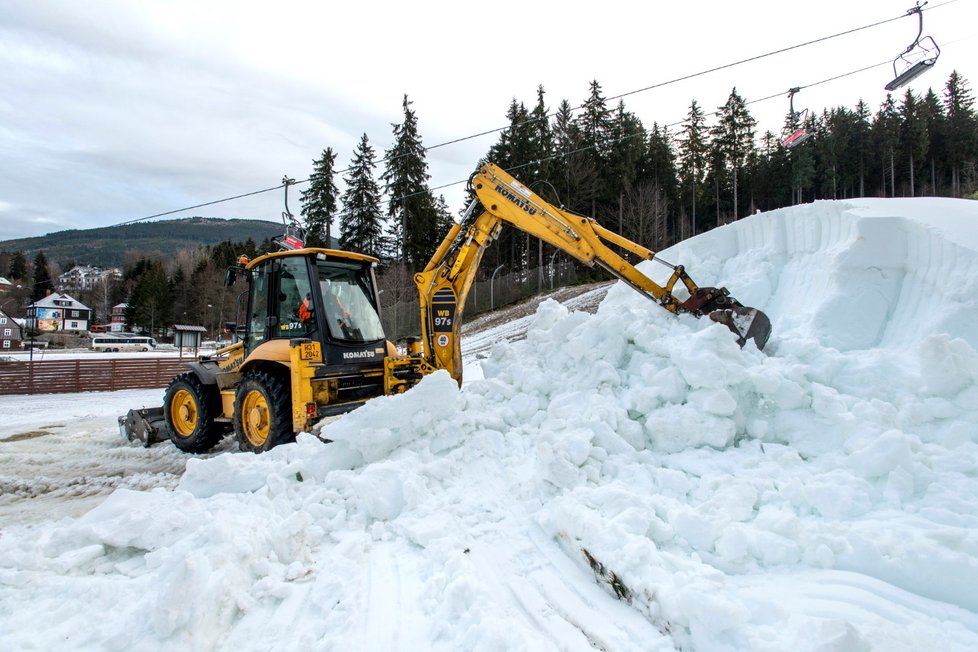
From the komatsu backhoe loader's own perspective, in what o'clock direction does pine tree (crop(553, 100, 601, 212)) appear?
The pine tree is roughly at 2 o'clock from the komatsu backhoe loader.

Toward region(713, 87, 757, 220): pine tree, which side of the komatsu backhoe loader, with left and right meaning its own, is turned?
right

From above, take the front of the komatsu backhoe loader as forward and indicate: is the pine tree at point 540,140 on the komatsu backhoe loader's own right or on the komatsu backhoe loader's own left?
on the komatsu backhoe loader's own right

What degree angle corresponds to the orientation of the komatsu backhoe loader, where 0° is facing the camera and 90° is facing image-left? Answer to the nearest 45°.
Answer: approximately 135°

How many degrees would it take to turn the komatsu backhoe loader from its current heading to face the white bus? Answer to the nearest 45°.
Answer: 0° — it already faces it

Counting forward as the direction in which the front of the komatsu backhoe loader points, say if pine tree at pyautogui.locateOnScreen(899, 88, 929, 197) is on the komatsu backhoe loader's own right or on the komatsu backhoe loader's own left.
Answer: on the komatsu backhoe loader's own right

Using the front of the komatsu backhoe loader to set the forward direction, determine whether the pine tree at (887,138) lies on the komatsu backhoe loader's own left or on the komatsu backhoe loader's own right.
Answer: on the komatsu backhoe loader's own right

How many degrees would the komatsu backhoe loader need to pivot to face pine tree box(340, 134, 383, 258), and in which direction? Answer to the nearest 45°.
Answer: approximately 45° to its right
